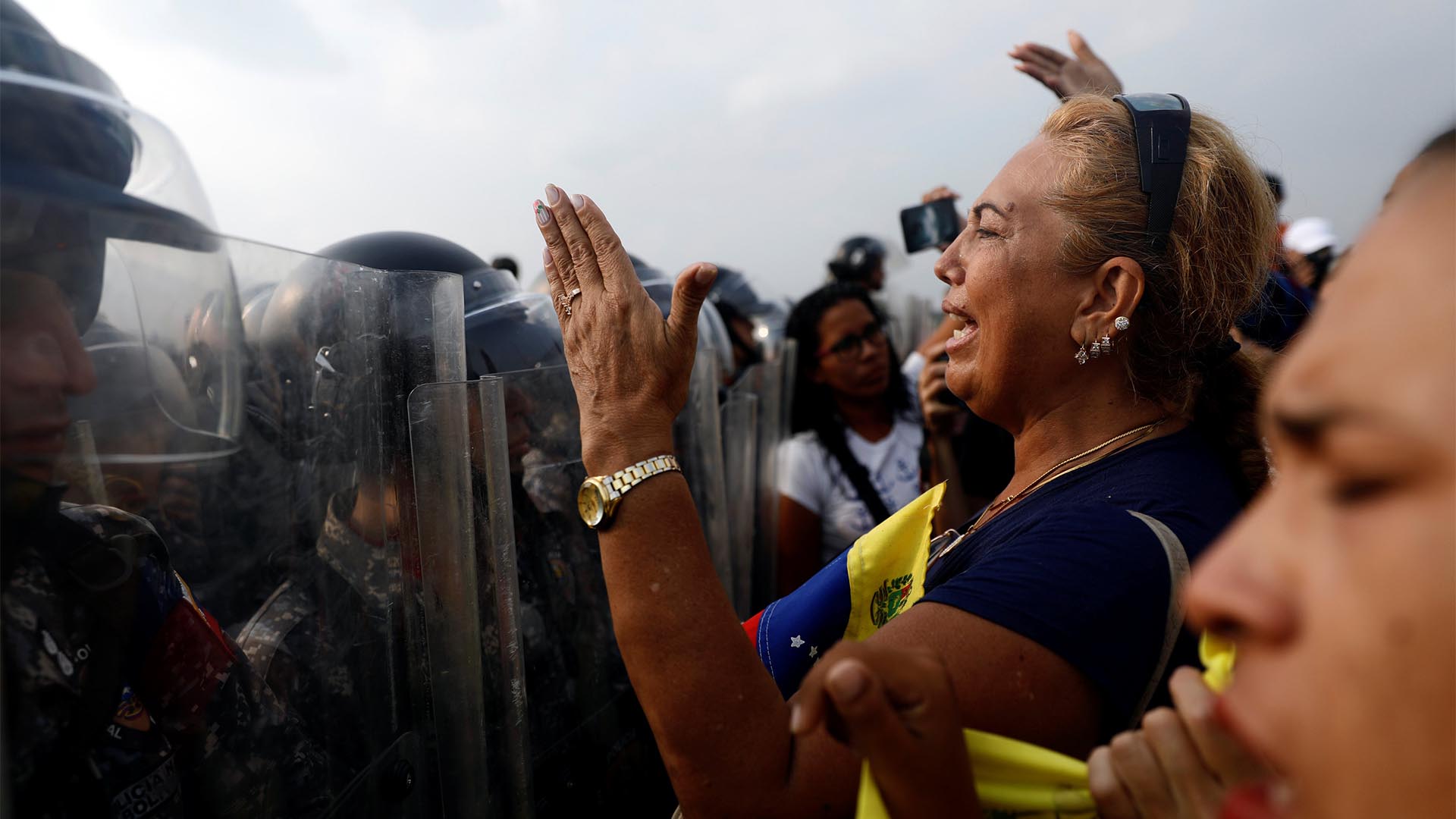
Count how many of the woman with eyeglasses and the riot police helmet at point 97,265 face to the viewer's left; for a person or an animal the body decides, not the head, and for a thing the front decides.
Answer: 0

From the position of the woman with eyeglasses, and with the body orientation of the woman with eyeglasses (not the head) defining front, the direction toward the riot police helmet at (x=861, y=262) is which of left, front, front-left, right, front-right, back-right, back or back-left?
back-left

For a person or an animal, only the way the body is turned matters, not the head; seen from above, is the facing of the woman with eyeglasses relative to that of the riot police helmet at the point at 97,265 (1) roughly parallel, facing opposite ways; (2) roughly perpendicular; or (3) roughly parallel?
roughly perpendicular

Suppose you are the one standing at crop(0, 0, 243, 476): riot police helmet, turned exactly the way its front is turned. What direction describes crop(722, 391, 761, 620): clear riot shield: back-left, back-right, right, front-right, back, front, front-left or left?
front-left

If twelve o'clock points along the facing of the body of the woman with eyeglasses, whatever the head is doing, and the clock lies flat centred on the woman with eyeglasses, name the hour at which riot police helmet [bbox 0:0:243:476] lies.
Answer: The riot police helmet is roughly at 2 o'clock from the woman with eyeglasses.

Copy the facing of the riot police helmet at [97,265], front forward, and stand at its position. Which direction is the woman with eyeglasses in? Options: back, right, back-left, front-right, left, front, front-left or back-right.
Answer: front-left

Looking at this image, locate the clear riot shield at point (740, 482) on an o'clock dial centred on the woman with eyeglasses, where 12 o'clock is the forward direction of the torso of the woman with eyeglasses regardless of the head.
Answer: The clear riot shield is roughly at 3 o'clock from the woman with eyeglasses.

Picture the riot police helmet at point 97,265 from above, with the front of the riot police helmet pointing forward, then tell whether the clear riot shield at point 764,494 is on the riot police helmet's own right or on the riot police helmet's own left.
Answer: on the riot police helmet's own left

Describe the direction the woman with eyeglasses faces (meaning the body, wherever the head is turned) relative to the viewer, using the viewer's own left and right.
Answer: facing the viewer and to the right of the viewer

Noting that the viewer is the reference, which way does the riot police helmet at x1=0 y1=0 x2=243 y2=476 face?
facing to the right of the viewer

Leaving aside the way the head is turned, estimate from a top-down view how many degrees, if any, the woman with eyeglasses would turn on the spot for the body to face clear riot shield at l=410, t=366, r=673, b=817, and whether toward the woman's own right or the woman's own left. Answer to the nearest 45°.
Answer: approximately 45° to the woman's own right
